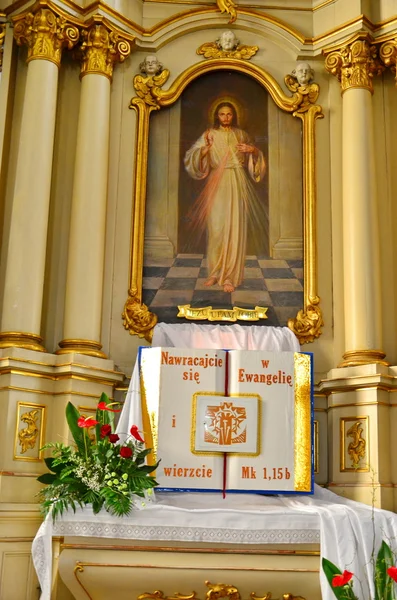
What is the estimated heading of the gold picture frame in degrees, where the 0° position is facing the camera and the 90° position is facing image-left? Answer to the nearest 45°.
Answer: approximately 0°

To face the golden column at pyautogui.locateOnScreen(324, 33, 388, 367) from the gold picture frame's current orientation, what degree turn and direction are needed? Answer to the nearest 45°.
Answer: approximately 45° to its left

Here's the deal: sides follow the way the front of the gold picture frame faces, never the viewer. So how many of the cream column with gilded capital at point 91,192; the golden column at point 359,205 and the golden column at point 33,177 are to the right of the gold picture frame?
2

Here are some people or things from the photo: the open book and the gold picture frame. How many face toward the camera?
2

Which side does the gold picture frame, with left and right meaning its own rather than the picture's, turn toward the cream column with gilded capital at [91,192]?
right

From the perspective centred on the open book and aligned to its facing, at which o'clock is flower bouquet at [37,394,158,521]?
The flower bouquet is roughly at 2 o'clock from the open book.

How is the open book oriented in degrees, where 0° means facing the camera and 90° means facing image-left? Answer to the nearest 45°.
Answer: approximately 0°
